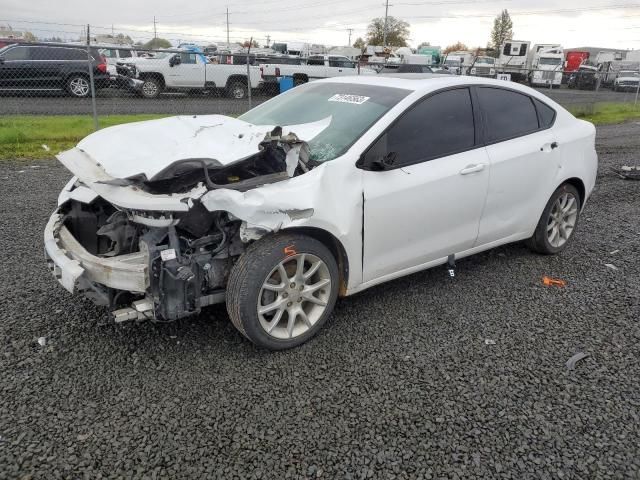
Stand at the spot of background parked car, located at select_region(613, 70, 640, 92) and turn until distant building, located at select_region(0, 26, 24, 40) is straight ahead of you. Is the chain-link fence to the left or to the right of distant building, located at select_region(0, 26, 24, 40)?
left

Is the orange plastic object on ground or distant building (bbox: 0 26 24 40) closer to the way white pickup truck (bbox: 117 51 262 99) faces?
the distant building

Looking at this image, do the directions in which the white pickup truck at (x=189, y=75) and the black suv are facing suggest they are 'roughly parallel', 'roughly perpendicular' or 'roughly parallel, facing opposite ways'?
roughly parallel

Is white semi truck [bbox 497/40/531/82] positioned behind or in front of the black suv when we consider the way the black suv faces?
behind

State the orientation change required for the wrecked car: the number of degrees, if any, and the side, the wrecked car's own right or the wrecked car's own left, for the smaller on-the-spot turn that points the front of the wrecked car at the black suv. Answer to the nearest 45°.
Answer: approximately 90° to the wrecked car's own right

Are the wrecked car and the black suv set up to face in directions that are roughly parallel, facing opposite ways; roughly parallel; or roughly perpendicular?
roughly parallel

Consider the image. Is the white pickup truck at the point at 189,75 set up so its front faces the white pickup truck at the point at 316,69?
no

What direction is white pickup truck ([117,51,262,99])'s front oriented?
to the viewer's left

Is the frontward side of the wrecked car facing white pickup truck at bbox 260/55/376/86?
no

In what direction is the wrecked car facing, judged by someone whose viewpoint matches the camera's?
facing the viewer and to the left of the viewer

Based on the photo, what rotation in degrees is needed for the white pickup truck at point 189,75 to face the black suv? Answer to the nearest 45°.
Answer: approximately 45° to its left

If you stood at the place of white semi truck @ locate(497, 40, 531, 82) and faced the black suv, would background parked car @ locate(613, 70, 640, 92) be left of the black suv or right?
left

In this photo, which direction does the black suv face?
to the viewer's left
